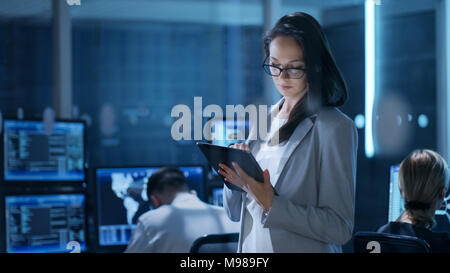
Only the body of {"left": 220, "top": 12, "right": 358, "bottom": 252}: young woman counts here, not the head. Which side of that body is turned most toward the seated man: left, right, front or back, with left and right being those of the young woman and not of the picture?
right

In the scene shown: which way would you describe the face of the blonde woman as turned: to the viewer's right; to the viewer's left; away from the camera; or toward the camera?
away from the camera

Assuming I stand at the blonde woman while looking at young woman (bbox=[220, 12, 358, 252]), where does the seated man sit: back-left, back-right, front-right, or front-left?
front-right

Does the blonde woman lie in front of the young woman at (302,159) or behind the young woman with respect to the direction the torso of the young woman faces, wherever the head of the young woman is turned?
behind

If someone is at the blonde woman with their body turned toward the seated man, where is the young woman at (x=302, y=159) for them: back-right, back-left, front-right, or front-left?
front-left
